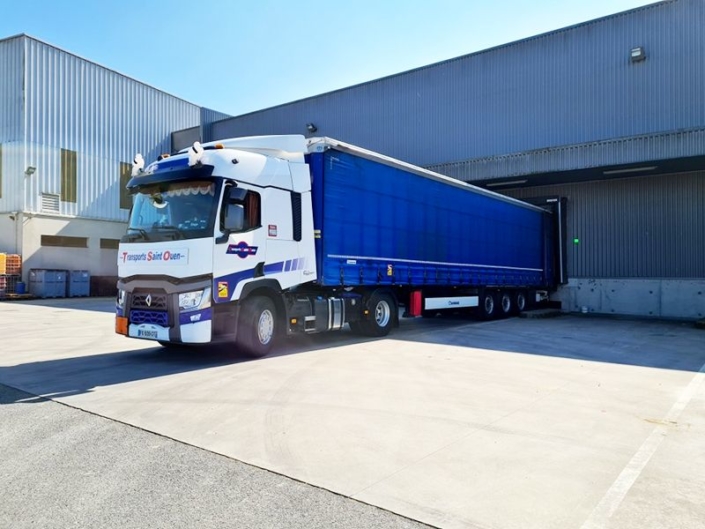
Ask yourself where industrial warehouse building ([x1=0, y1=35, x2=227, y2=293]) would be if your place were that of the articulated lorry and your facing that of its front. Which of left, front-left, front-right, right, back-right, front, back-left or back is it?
right

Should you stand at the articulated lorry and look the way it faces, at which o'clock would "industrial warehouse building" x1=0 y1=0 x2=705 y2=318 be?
The industrial warehouse building is roughly at 6 o'clock from the articulated lorry.

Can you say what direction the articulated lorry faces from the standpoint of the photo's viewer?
facing the viewer and to the left of the viewer
